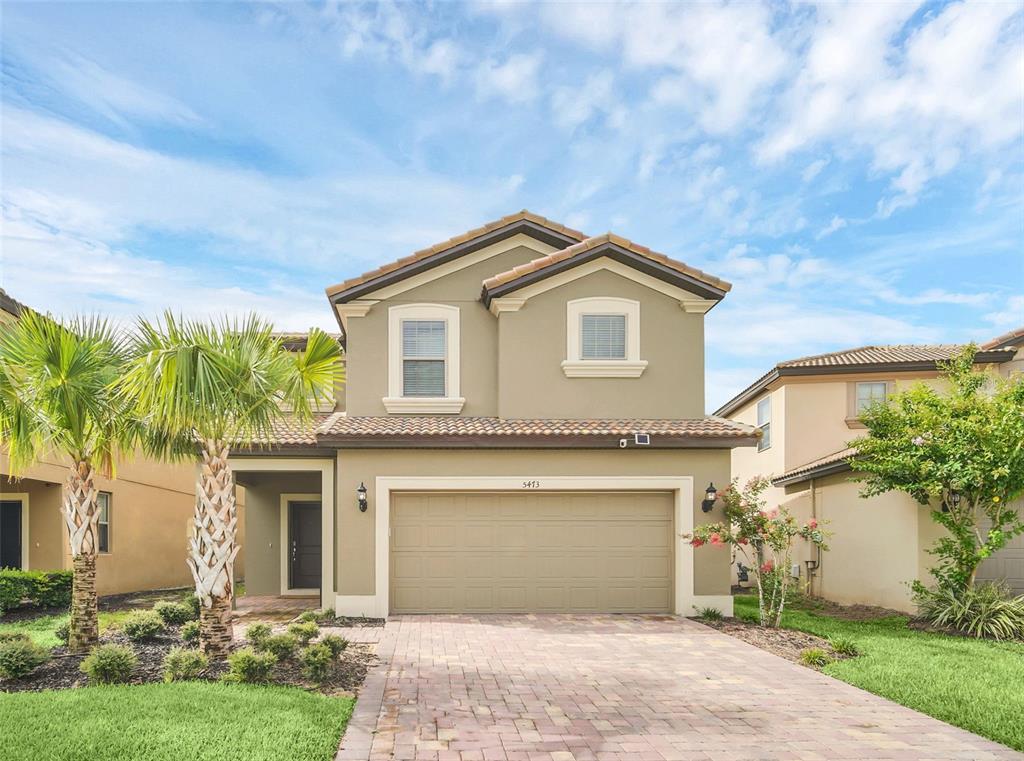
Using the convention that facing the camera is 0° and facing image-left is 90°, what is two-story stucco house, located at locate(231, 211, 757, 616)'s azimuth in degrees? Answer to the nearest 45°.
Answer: approximately 0°

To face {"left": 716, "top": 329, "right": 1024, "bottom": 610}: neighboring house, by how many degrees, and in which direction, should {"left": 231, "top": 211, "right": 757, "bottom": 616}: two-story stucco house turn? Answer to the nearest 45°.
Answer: approximately 135° to its left

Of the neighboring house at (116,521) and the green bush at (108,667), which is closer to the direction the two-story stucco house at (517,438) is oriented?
the green bush
